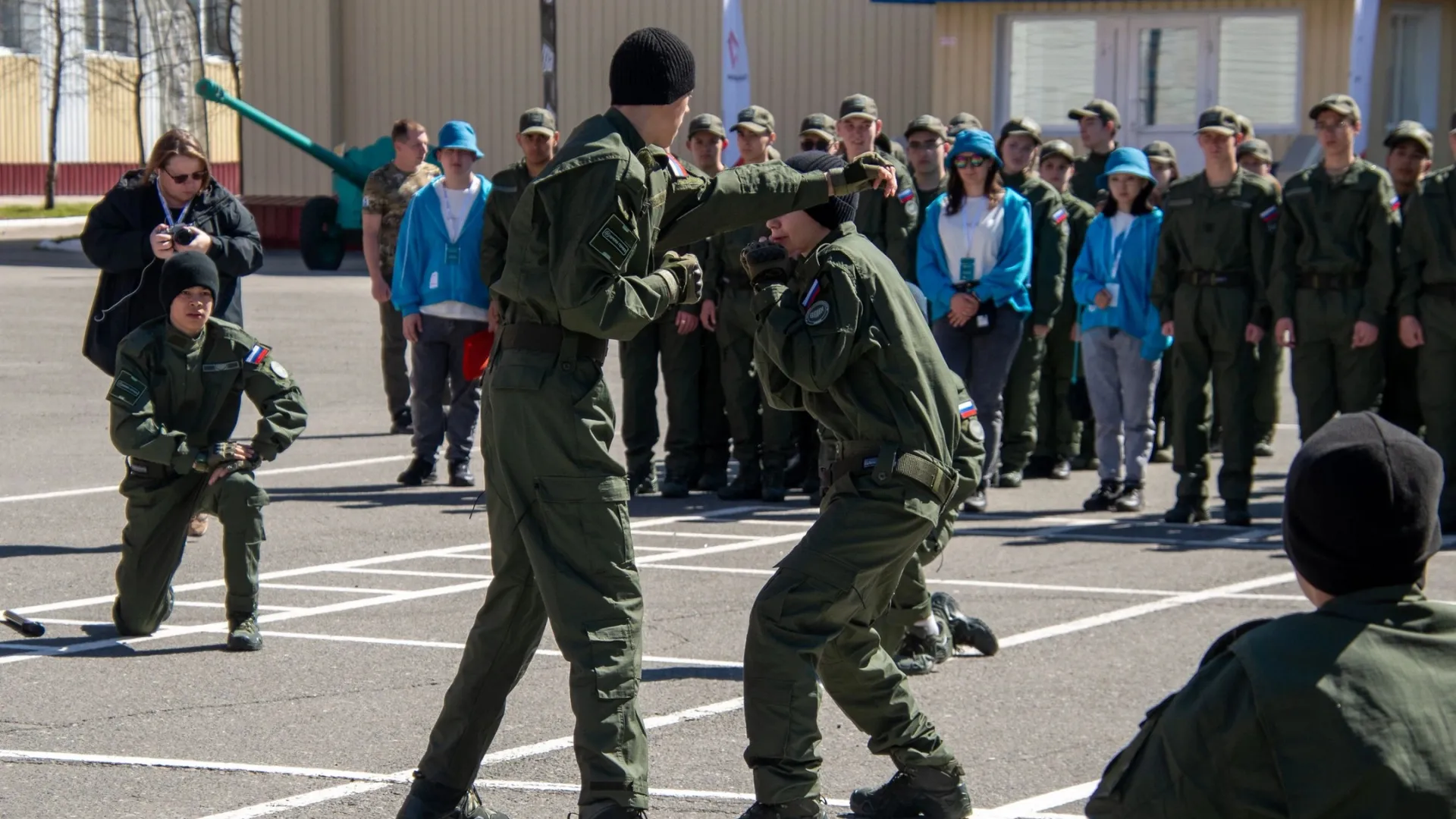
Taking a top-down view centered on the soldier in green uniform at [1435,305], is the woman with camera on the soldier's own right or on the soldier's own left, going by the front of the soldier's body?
on the soldier's own right

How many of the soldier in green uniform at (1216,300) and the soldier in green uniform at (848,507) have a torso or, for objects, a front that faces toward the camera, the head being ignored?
1

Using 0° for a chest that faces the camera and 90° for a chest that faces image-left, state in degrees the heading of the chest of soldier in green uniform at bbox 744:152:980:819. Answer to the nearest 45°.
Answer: approximately 90°

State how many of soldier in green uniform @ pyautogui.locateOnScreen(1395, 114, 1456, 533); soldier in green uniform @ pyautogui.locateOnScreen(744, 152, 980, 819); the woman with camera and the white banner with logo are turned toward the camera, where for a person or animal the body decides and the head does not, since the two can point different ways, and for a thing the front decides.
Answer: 3

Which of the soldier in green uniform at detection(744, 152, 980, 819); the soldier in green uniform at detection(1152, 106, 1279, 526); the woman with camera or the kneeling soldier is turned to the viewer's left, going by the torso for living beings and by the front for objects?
the soldier in green uniform at detection(744, 152, 980, 819)

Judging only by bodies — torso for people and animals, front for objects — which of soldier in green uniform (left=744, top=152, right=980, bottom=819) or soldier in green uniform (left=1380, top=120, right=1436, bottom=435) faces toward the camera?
soldier in green uniform (left=1380, top=120, right=1436, bottom=435)

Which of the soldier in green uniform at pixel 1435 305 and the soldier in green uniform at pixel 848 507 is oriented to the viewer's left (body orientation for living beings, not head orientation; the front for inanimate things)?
the soldier in green uniform at pixel 848 507

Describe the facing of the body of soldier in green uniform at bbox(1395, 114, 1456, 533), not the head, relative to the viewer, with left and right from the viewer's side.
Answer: facing the viewer

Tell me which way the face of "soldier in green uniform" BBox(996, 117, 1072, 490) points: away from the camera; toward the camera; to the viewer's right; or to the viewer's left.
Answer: toward the camera

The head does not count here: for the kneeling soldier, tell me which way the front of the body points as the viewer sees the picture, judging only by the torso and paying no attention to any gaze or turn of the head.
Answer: toward the camera

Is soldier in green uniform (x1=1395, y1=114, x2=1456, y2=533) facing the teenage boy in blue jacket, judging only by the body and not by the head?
no

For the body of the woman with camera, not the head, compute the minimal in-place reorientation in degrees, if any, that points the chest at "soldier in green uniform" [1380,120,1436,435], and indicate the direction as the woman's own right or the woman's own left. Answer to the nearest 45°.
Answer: approximately 90° to the woman's own left

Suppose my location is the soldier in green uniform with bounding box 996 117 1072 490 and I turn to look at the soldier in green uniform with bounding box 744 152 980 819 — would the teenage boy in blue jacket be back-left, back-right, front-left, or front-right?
front-right

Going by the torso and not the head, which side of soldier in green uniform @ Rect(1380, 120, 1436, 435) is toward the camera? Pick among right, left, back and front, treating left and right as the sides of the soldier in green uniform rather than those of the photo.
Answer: front

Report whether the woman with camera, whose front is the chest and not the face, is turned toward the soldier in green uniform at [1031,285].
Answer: no

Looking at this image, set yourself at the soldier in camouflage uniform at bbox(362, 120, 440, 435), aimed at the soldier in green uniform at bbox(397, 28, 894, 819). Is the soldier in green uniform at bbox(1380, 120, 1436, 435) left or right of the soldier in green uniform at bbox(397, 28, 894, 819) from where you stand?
left

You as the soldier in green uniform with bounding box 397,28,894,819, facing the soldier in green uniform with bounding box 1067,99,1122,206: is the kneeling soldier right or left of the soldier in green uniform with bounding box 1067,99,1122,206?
left

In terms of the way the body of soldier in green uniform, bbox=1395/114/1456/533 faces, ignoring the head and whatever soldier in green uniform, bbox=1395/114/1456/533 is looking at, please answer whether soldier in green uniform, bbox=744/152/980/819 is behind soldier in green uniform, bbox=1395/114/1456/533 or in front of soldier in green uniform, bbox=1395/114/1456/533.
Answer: in front

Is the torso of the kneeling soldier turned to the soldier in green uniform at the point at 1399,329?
no
